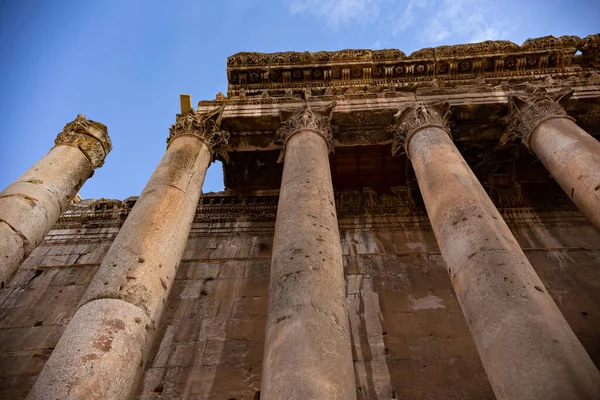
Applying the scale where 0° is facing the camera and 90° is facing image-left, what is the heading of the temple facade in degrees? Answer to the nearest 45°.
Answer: approximately 0°
